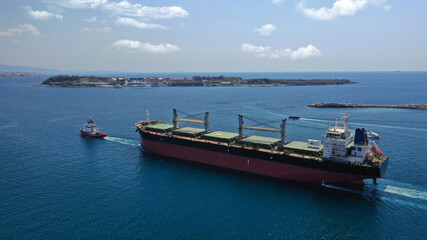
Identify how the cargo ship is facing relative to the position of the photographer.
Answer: facing away from the viewer and to the left of the viewer
